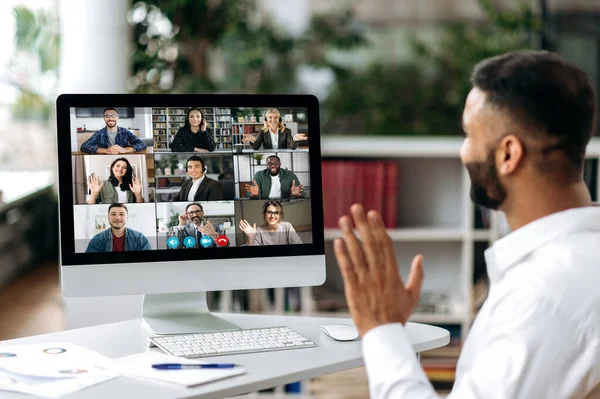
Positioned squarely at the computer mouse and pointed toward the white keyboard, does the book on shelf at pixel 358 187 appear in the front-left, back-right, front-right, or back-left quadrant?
back-right

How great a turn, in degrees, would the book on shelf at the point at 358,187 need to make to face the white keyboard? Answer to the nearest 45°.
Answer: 0° — it already faces it

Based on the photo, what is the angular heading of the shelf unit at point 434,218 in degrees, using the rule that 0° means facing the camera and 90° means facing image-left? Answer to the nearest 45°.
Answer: approximately 0°
